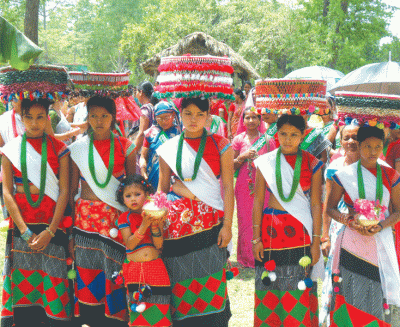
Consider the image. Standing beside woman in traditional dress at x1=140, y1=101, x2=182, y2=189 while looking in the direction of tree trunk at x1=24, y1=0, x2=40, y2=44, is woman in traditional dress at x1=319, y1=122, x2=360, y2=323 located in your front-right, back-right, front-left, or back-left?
back-right

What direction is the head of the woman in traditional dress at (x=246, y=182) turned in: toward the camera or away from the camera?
toward the camera

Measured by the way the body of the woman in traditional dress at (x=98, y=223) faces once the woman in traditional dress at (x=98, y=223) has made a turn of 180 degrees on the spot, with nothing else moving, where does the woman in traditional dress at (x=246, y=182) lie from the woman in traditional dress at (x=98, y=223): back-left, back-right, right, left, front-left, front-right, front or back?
front-right

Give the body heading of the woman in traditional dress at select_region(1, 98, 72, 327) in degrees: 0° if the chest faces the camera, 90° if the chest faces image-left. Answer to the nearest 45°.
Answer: approximately 0°

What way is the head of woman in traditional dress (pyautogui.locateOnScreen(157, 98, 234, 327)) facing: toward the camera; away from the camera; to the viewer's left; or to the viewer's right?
toward the camera

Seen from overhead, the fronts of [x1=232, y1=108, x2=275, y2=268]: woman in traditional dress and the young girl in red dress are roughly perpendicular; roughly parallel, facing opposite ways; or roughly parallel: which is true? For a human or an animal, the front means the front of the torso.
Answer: roughly parallel

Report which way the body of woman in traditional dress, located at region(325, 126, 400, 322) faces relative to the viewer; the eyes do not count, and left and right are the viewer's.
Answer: facing the viewer

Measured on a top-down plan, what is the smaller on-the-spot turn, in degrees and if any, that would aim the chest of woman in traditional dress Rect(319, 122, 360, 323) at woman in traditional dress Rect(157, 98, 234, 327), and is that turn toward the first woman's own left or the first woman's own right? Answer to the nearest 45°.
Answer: approximately 45° to the first woman's own right

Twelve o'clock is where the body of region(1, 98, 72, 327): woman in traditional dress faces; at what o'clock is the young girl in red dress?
The young girl in red dress is roughly at 10 o'clock from the woman in traditional dress.

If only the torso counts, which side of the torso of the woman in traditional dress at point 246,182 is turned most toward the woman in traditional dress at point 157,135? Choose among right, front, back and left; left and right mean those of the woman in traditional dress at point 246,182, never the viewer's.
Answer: right

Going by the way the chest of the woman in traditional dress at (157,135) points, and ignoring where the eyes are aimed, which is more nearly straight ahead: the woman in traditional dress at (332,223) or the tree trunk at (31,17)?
the woman in traditional dress

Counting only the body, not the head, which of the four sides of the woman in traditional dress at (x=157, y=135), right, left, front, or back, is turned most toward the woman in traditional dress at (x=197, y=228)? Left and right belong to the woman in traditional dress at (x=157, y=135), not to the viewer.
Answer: front

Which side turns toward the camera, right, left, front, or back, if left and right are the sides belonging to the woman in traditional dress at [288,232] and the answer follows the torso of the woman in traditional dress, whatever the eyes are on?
front

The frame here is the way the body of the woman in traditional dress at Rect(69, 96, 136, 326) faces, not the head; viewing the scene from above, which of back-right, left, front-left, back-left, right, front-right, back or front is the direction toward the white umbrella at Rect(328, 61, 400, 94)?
back-left
